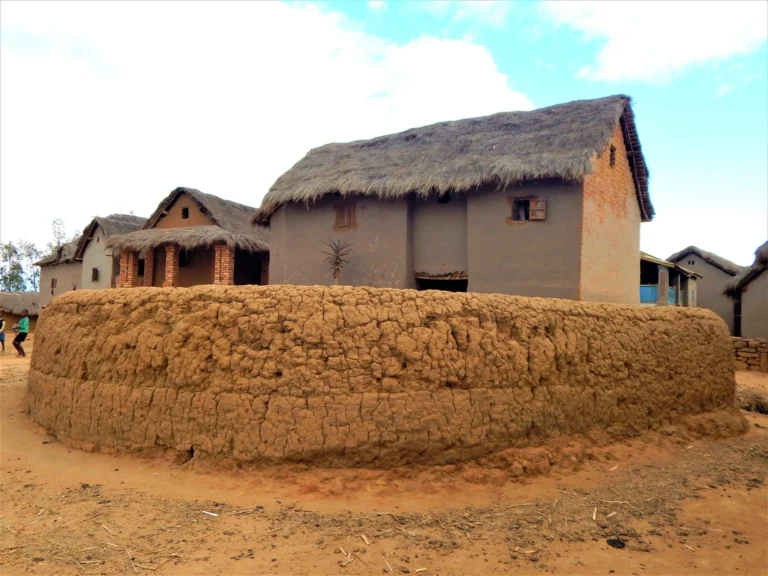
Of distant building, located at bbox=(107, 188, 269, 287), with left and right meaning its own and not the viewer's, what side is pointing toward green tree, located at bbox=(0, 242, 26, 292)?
right

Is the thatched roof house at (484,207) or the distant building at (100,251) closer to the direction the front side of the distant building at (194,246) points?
the thatched roof house

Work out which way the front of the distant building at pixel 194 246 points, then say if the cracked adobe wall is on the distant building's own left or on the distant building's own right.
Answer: on the distant building's own left

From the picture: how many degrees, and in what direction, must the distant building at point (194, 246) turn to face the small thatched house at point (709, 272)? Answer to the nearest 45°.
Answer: approximately 135° to its left

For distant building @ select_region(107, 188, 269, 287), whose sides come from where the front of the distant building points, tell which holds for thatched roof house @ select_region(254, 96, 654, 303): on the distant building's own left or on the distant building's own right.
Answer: on the distant building's own left

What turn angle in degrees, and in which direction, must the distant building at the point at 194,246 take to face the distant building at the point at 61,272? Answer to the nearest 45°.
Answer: approximately 90° to its right

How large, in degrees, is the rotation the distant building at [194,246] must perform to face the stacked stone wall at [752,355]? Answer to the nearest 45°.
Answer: approximately 90° to its left

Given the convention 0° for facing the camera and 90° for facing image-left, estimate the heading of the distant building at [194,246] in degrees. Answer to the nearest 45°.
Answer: approximately 45°
